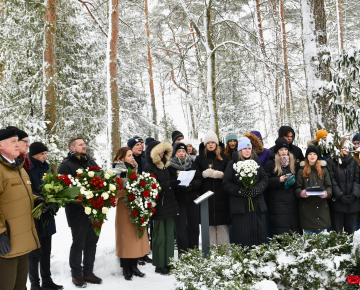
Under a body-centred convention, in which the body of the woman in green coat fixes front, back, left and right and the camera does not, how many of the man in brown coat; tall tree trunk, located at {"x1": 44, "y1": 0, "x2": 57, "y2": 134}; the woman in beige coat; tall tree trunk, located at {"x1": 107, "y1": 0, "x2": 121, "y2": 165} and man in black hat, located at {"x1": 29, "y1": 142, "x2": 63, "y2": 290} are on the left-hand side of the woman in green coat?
0

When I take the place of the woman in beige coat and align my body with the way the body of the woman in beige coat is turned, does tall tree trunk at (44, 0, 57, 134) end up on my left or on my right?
on my left

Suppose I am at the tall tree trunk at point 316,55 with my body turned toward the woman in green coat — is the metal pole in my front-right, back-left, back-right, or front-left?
front-right

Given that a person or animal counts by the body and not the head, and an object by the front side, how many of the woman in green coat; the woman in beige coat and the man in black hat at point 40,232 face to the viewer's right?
2

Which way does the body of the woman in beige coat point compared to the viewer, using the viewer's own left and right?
facing to the right of the viewer

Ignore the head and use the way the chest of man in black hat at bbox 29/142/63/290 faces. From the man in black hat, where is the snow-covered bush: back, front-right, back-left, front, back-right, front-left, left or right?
front-right

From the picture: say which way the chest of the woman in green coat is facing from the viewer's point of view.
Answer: toward the camera

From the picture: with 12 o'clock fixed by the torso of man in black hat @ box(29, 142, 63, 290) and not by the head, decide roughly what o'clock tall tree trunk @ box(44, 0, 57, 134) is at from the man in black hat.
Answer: The tall tree trunk is roughly at 9 o'clock from the man in black hat.

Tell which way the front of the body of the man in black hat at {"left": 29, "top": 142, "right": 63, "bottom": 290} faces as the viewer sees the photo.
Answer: to the viewer's right

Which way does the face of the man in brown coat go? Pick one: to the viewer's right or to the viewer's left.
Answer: to the viewer's right

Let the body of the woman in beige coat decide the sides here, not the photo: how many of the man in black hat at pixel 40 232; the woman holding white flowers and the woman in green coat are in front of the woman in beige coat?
2
